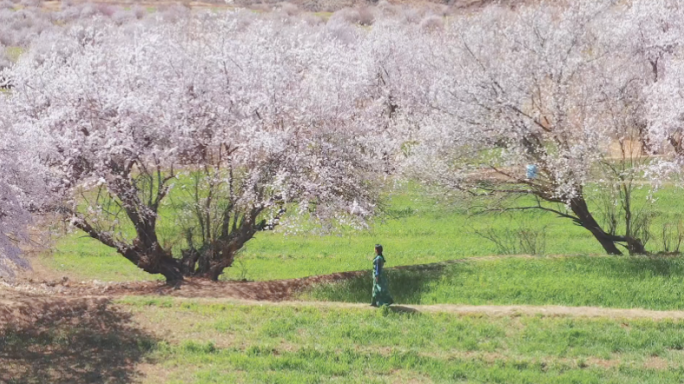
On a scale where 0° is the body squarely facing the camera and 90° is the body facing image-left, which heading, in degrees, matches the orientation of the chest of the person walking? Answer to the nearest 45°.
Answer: approximately 90°
